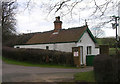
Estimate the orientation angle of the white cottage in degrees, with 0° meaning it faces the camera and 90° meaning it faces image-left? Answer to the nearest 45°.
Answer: approximately 315°

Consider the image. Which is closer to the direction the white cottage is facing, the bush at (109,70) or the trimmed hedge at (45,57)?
the bush

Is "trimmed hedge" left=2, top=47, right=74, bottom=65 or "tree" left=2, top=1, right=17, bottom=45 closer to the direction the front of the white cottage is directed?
the trimmed hedge

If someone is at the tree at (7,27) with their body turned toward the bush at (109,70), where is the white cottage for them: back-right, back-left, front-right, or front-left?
front-left

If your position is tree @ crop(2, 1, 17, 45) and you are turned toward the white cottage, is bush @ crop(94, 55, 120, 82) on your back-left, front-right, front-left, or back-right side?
front-right
